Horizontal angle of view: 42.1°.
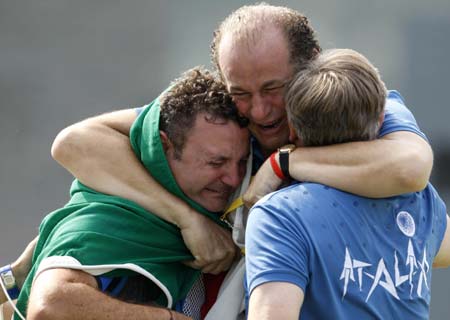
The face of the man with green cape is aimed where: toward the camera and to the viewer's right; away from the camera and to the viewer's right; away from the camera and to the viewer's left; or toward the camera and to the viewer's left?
toward the camera and to the viewer's right

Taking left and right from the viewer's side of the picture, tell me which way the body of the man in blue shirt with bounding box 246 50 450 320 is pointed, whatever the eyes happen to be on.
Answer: facing away from the viewer and to the left of the viewer

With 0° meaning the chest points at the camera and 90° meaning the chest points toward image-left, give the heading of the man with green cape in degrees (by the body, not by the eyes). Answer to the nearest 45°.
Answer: approximately 270°
